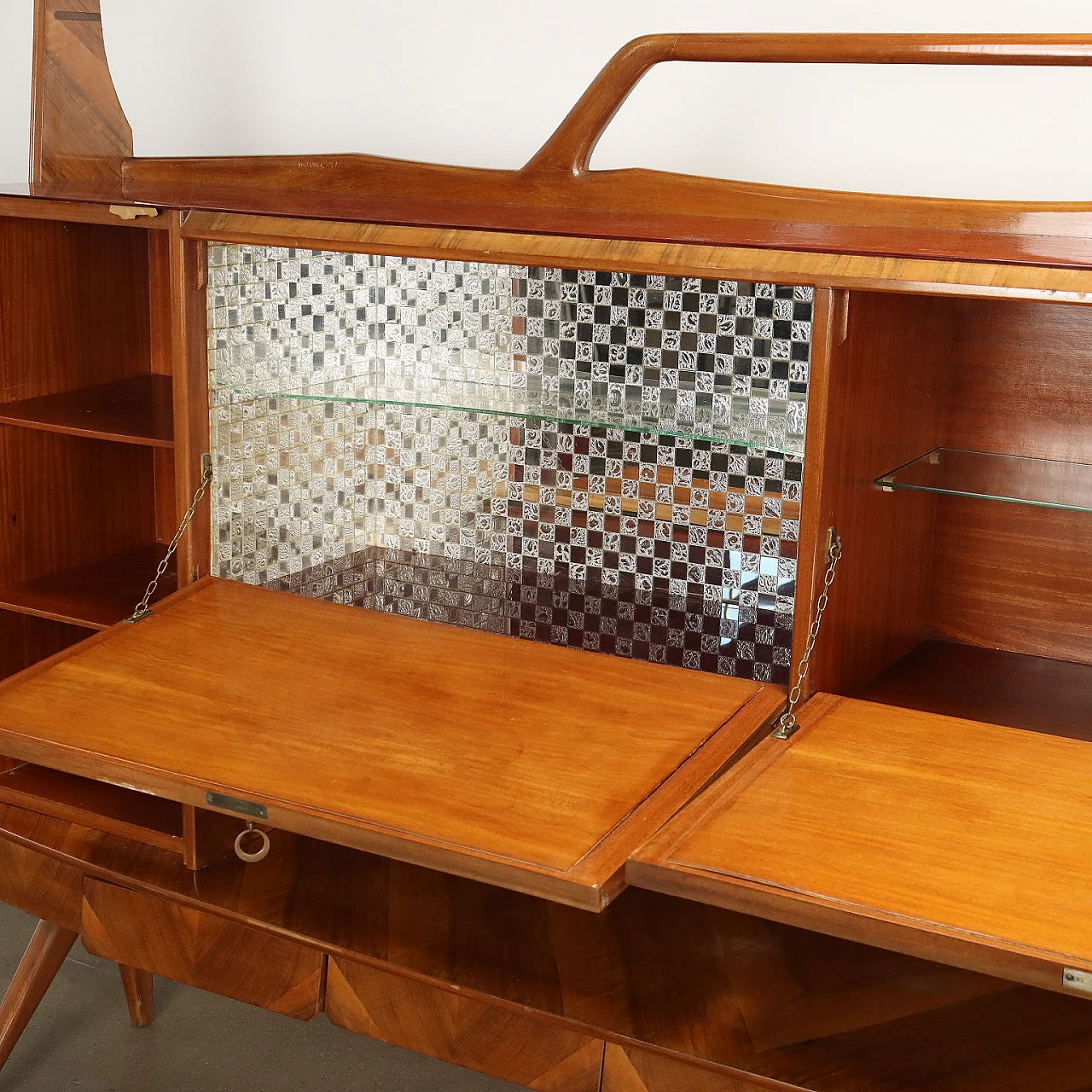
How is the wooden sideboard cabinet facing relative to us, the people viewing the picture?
facing the viewer and to the left of the viewer
